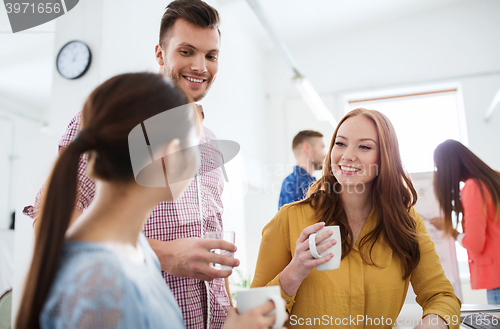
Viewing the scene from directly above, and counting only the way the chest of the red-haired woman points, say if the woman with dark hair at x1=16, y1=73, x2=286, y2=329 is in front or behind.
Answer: in front

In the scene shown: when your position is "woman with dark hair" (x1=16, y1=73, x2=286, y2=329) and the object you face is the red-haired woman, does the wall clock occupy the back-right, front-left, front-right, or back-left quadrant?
front-left

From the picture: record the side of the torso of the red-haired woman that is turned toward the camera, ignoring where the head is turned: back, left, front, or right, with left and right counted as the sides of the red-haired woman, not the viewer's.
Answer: front

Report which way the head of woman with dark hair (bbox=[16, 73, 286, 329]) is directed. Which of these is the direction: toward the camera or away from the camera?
away from the camera

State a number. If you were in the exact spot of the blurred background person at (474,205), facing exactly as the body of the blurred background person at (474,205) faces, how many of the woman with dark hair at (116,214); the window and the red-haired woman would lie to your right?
1

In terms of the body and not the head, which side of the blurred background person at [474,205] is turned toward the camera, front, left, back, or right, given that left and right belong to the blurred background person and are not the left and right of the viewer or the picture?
left

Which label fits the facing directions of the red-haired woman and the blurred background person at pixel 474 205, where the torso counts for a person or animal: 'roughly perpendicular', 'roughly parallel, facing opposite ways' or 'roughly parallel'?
roughly perpendicular

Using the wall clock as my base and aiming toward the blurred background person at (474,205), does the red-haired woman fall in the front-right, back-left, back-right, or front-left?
front-right

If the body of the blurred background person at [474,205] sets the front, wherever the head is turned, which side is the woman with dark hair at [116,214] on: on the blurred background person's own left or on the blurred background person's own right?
on the blurred background person's own left

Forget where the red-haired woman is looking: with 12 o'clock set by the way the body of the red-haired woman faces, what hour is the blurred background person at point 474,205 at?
The blurred background person is roughly at 7 o'clock from the red-haired woman.

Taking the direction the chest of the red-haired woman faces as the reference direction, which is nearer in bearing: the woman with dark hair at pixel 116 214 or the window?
the woman with dark hair
